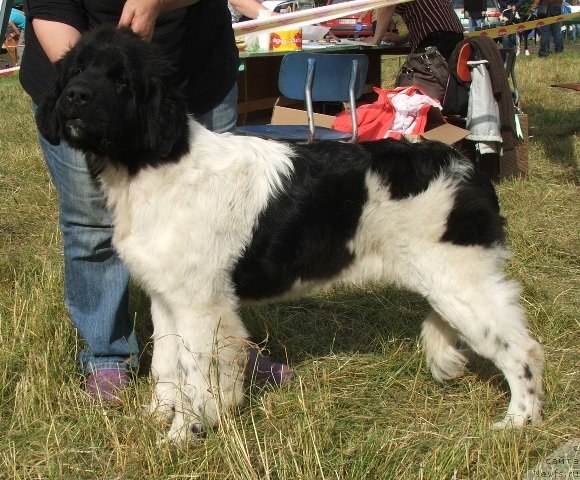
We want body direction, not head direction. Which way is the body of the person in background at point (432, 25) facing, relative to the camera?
to the viewer's left

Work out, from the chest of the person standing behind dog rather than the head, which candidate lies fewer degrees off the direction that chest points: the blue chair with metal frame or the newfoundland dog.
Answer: the newfoundland dog

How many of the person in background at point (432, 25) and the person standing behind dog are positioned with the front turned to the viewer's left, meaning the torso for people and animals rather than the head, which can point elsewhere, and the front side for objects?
1

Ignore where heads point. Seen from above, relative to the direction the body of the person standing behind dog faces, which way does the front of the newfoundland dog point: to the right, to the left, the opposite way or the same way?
to the right

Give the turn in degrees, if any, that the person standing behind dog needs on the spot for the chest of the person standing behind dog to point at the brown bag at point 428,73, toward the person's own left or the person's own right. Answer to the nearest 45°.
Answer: approximately 135° to the person's own left

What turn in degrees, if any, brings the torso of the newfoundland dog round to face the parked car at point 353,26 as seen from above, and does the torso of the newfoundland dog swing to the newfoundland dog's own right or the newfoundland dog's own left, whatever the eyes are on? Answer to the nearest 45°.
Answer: approximately 90° to the newfoundland dog's own right

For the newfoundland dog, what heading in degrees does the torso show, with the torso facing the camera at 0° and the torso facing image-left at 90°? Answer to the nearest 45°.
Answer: approximately 90°

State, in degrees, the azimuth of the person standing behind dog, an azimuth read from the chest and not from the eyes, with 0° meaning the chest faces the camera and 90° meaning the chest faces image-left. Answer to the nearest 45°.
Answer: approximately 0°
